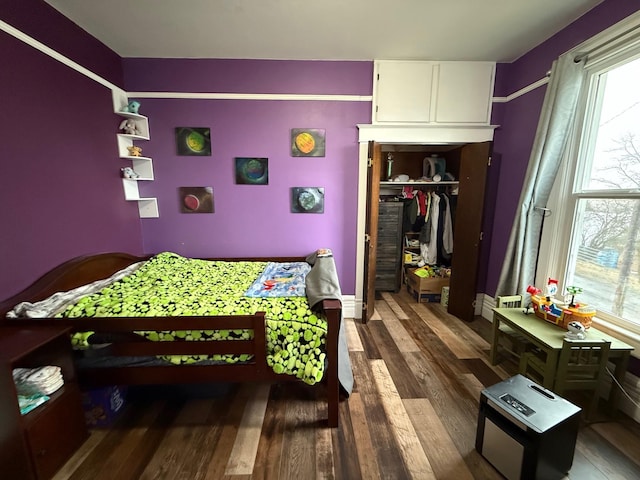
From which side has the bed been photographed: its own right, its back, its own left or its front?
right

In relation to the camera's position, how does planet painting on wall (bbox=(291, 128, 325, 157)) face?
facing the viewer

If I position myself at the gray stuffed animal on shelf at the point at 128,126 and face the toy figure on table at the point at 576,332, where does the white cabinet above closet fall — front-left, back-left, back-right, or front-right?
front-left

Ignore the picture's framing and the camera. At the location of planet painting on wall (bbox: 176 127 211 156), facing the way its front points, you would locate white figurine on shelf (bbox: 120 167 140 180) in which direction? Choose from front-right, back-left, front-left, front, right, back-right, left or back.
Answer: right

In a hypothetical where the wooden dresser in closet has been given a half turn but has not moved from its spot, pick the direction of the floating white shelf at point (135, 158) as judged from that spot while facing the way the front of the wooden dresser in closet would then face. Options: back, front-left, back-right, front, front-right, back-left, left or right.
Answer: back-left

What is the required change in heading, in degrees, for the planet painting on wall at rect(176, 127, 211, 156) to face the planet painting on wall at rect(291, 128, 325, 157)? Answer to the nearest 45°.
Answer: approximately 45° to its left

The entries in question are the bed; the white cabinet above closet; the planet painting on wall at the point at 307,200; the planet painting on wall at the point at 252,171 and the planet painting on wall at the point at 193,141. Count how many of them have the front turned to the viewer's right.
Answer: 1

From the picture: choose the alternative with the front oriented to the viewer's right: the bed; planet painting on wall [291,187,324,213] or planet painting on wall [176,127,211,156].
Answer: the bed

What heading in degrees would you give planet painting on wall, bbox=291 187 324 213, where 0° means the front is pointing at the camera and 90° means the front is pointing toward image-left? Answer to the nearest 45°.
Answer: approximately 0°

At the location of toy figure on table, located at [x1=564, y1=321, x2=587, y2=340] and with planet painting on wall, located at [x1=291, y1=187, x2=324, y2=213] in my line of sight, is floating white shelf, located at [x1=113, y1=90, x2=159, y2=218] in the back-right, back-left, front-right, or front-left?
front-left

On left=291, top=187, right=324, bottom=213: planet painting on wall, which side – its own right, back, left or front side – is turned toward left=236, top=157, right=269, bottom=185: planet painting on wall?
right

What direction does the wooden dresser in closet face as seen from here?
toward the camera

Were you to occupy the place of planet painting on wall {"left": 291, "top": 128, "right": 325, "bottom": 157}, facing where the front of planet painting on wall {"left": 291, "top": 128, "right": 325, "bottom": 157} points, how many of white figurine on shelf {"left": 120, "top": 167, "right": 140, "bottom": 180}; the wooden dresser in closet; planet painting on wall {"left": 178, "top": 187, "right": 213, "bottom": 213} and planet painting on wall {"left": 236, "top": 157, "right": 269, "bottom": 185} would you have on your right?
3

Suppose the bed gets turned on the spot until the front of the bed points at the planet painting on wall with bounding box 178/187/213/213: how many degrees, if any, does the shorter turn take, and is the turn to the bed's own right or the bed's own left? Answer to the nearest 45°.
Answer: approximately 90° to the bed's own left

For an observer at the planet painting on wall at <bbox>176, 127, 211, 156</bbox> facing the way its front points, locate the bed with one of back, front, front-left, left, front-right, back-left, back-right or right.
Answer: front

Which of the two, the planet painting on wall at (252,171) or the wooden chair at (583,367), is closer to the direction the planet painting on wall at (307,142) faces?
the wooden chair
